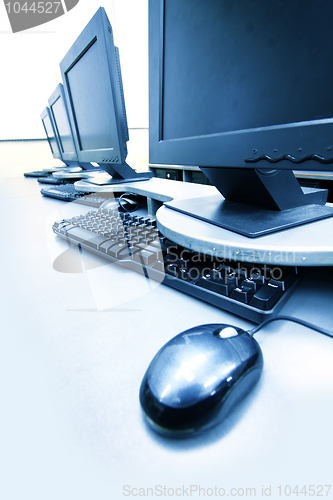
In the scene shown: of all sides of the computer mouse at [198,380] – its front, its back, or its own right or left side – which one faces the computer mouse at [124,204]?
left

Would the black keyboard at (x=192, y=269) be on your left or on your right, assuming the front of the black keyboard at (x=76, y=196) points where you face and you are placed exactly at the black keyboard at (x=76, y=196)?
on your left

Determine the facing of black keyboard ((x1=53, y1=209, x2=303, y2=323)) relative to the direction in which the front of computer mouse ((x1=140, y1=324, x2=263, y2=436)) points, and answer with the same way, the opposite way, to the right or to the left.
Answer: the opposite way

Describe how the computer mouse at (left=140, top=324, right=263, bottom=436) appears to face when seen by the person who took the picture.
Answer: facing away from the viewer and to the right of the viewer

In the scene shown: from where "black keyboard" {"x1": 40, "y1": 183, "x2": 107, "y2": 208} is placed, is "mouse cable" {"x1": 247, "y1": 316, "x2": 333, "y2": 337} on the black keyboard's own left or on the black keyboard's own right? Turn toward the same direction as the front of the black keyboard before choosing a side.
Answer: on the black keyboard's own left

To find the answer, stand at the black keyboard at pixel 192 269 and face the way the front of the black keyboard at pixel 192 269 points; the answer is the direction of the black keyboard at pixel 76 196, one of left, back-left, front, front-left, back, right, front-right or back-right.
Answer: right

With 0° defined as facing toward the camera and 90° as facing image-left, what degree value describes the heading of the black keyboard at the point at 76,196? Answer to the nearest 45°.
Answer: approximately 45°

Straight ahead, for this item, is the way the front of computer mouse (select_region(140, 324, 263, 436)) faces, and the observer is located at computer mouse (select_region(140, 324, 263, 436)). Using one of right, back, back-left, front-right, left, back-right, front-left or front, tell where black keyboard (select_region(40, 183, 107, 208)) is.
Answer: left

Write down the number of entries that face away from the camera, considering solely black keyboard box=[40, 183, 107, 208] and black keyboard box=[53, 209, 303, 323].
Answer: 0
